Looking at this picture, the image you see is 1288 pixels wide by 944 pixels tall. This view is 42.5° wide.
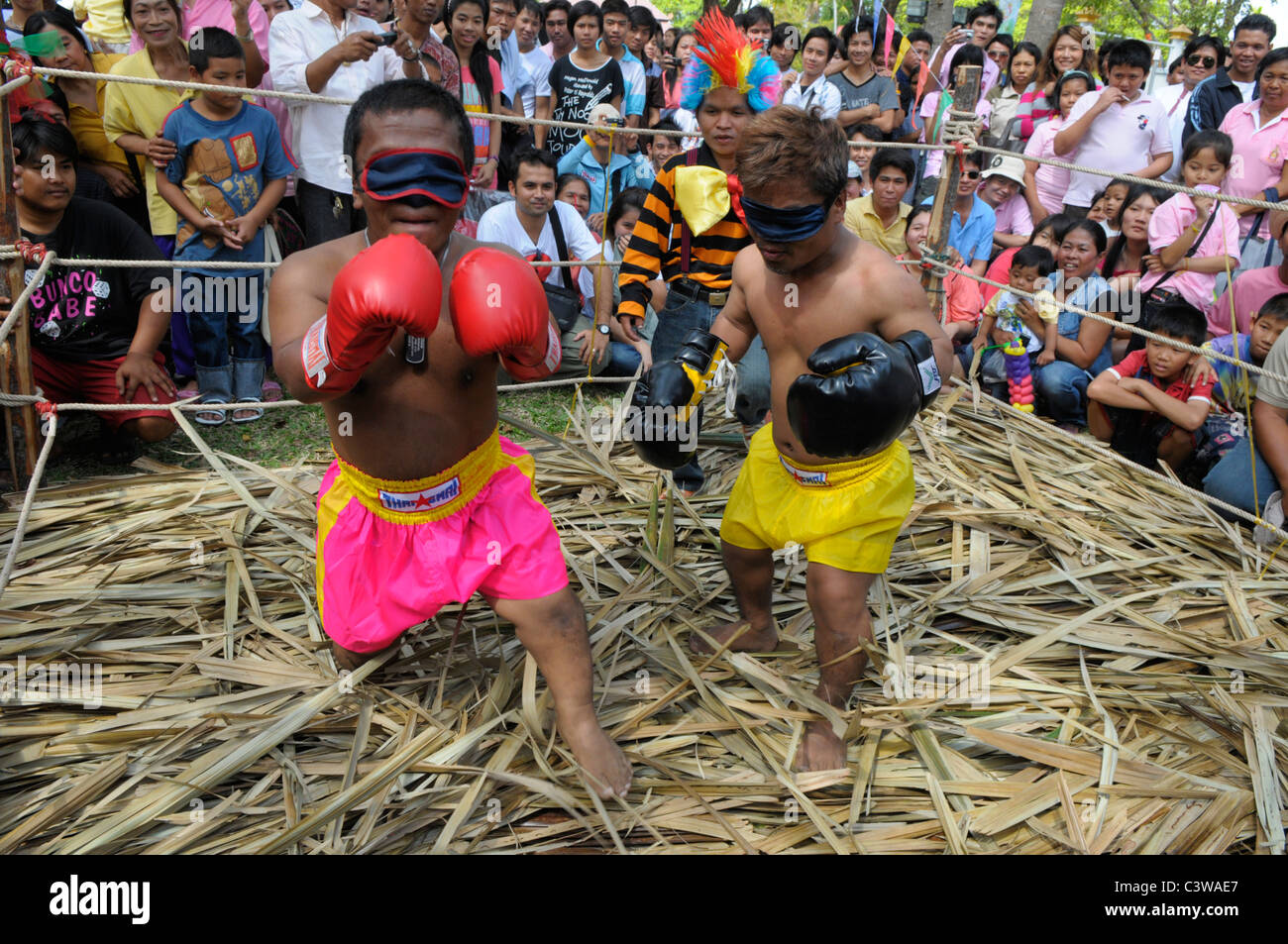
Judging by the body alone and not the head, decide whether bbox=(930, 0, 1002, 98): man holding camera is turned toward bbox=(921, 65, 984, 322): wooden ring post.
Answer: yes

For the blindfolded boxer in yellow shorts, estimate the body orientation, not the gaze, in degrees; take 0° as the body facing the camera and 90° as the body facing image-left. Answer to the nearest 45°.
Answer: approximately 45°

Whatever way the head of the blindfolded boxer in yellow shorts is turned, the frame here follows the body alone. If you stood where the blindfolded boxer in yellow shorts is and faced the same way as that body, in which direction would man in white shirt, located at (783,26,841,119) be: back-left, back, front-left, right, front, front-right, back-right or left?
back-right

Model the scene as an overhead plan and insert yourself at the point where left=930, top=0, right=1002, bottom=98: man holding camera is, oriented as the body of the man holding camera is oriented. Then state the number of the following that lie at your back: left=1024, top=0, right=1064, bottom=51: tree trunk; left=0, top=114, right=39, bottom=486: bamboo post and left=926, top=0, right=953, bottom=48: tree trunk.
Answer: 2

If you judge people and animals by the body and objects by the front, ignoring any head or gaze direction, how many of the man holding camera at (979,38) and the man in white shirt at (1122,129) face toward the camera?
2

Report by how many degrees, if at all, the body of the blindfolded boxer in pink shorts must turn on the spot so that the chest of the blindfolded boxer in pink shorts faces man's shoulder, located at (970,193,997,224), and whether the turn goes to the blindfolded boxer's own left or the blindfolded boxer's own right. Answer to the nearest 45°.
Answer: approximately 135° to the blindfolded boxer's own left

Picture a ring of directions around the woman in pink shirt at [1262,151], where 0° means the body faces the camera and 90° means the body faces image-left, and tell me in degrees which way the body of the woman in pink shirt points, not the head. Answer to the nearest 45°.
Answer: approximately 45°
